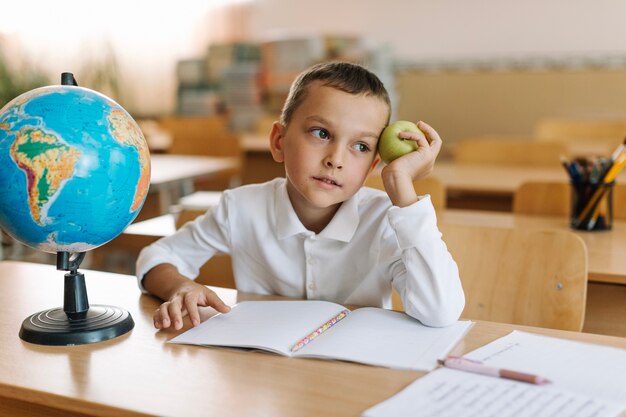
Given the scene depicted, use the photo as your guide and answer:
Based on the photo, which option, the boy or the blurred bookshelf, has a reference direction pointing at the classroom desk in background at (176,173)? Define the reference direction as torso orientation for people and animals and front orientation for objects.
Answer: the blurred bookshelf

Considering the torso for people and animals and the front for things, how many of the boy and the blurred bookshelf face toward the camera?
2

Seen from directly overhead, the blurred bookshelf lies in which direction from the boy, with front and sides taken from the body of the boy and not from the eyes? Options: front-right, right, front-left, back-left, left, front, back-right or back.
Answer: back

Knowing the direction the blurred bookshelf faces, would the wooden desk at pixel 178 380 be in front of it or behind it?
in front

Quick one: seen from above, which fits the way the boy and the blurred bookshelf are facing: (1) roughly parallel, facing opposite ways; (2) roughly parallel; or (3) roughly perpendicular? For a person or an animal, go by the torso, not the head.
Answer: roughly parallel

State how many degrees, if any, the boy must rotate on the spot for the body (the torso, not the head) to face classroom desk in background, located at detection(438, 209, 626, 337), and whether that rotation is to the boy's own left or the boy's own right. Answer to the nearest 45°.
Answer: approximately 135° to the boy's own left

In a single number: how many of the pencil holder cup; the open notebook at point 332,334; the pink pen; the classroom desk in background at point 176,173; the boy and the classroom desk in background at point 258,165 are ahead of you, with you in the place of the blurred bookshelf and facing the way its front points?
6

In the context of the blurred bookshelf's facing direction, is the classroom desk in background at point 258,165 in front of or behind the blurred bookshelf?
in front

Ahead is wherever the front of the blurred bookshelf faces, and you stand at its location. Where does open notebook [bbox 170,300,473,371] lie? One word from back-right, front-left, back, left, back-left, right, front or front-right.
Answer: front

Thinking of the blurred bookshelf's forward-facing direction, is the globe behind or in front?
in front

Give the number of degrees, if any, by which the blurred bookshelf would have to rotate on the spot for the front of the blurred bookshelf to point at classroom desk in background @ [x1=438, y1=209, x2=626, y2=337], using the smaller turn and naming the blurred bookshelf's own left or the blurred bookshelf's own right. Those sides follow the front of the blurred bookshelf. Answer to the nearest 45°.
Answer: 0° — it already faces it

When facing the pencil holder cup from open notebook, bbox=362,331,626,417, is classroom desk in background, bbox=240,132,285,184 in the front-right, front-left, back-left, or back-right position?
front-left

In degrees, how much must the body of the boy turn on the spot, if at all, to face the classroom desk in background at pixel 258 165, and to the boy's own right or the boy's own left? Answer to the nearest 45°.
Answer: approximately 180°

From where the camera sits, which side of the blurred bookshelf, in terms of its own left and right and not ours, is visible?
front

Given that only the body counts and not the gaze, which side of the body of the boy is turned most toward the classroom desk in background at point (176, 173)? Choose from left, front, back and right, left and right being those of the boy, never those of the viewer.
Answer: back

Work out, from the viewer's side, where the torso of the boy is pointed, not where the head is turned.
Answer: toward the camera

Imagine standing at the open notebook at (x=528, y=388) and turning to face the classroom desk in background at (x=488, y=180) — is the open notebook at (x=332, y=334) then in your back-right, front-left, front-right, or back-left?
front-left
